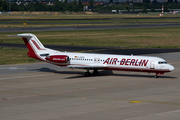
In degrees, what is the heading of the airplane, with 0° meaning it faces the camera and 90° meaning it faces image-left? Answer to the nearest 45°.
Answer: approximately 270°
